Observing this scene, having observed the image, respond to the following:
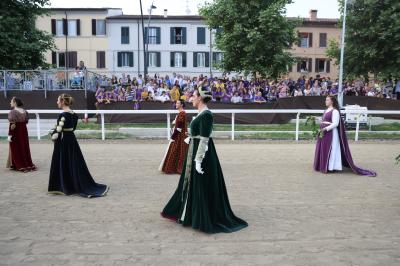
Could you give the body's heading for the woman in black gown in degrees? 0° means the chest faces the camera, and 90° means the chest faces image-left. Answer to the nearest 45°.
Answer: approximately 135°

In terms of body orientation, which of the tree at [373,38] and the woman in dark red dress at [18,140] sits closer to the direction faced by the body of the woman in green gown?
the woman in dark red dress

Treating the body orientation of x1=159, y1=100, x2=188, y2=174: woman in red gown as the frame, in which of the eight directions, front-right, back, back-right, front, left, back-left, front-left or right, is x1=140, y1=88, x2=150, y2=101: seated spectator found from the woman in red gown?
right

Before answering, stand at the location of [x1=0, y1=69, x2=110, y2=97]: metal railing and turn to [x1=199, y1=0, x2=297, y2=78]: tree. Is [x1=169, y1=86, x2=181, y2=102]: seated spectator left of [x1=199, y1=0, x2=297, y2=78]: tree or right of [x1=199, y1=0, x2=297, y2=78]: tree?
right

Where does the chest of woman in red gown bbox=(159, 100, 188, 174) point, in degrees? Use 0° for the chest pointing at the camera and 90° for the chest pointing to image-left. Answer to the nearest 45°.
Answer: approximately 90°
